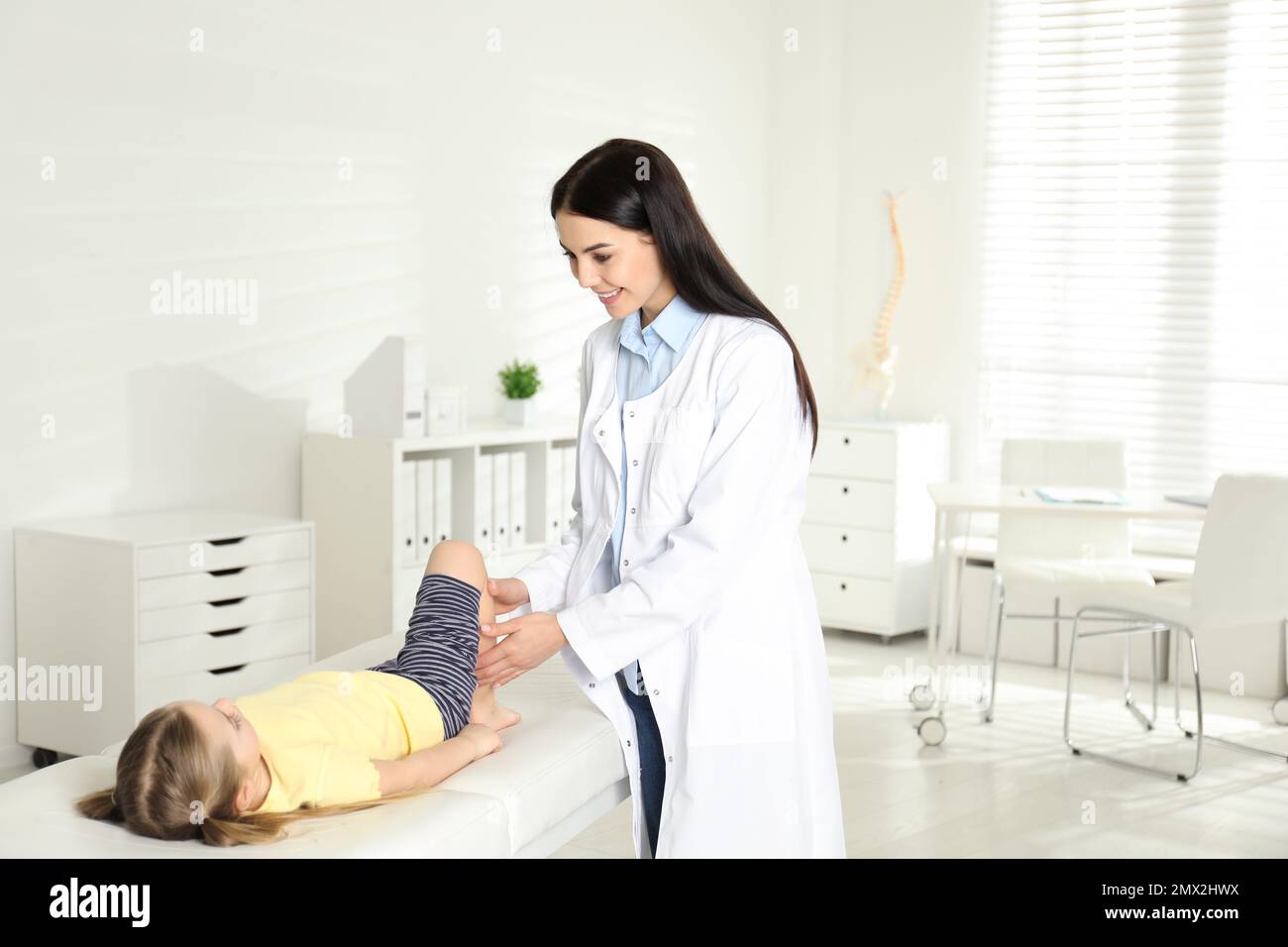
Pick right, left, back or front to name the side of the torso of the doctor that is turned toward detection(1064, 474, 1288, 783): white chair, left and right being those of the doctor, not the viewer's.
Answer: back

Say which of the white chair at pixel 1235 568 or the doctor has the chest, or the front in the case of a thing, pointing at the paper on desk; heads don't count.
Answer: the white chair

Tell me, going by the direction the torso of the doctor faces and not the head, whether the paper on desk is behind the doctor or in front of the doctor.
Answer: behind

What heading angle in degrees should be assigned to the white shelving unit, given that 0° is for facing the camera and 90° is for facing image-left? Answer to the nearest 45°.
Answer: approximately 315°
